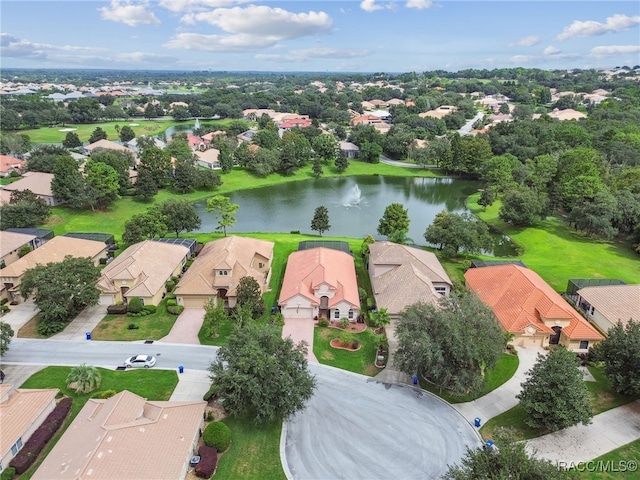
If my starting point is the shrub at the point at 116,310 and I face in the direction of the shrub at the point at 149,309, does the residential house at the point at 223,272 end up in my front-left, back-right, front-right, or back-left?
front-left

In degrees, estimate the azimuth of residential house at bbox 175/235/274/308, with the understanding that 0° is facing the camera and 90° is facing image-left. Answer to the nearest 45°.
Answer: approximately 0°

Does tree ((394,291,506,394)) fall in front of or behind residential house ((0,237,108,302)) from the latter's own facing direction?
in front

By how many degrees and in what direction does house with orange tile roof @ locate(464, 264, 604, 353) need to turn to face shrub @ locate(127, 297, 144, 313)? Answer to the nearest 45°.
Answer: approximately 45° to its right

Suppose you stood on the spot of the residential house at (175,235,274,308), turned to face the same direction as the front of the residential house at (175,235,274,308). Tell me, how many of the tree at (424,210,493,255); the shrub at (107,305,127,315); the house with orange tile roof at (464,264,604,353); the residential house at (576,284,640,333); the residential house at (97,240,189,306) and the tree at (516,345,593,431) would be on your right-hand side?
2

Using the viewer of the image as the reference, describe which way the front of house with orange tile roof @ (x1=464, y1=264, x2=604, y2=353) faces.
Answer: facing the viewer

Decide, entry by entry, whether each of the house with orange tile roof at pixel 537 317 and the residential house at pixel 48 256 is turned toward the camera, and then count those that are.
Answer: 2

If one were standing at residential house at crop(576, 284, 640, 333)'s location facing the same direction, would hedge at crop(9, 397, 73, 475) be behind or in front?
in front

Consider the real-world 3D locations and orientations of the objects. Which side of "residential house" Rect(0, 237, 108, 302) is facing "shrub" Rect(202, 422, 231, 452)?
front

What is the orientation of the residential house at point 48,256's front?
toward the camera

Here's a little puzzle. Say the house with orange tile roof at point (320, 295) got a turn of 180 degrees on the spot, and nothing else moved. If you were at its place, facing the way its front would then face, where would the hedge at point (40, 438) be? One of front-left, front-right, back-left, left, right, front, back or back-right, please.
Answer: back-left

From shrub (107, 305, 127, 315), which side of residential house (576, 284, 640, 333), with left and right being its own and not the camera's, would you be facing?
right

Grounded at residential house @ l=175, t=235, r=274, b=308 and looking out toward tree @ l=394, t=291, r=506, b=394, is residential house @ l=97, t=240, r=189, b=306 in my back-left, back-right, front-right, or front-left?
back-right

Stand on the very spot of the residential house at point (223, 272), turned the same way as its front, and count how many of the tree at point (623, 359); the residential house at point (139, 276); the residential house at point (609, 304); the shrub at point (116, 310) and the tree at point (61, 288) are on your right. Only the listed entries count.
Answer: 3
